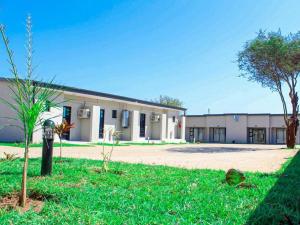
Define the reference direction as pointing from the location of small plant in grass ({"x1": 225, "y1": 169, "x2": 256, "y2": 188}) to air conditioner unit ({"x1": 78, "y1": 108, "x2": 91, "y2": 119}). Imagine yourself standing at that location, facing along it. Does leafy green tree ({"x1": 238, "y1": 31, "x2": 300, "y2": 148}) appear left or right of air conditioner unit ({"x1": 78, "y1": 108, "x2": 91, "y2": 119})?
right

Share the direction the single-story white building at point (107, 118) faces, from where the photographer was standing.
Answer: facing the viewer and to the right of the viewer

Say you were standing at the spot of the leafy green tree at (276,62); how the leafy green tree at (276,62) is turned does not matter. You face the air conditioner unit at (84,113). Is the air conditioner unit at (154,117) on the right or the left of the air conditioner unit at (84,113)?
right

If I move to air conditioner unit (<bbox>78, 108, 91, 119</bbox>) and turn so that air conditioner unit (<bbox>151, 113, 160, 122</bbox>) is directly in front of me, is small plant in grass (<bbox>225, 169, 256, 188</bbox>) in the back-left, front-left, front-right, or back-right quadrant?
back-right

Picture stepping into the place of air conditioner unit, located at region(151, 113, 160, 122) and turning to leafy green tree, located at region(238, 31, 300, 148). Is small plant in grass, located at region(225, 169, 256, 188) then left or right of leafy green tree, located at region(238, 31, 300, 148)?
right

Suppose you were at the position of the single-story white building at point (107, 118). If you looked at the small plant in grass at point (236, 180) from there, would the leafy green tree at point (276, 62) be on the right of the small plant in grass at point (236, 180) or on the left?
left

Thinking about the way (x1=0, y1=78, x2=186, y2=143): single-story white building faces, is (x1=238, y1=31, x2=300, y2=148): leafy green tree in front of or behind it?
in front

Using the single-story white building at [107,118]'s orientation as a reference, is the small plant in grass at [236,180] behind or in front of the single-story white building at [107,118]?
in front
